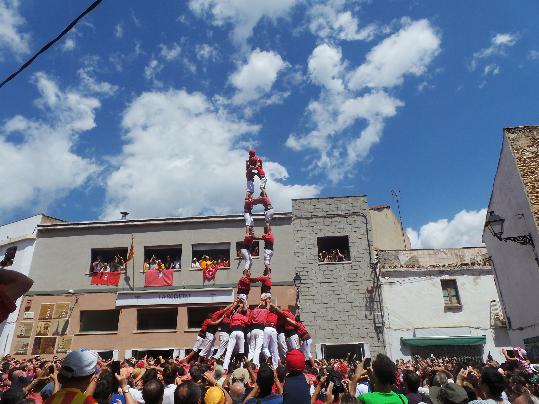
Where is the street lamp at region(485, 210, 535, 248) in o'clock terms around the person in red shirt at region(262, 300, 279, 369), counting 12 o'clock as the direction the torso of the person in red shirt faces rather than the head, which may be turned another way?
The street lamp is roughly at 3 o'clock from the person in red shirt.

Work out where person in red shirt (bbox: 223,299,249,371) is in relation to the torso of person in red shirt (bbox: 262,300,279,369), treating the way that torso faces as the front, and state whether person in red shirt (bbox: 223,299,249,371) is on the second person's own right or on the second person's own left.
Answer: on the second person's own left

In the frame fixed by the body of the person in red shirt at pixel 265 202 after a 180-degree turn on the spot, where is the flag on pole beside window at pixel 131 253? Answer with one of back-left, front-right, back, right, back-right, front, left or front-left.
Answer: back-left

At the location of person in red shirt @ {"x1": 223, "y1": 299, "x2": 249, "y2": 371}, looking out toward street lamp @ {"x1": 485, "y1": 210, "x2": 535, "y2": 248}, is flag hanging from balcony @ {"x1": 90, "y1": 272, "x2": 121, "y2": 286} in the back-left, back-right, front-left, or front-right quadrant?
back-left

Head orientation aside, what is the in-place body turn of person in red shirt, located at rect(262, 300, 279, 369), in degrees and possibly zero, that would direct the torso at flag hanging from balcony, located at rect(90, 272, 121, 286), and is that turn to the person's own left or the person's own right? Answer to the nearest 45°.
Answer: approximately 45° to the person's own left
